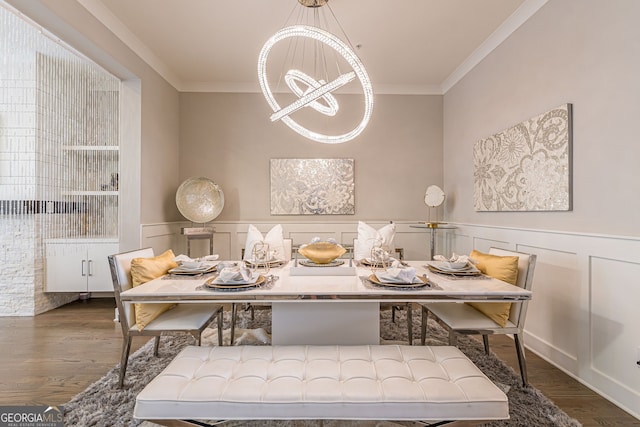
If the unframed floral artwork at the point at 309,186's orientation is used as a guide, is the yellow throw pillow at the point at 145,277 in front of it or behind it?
in front

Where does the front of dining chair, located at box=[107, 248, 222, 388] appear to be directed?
to the viewer's right

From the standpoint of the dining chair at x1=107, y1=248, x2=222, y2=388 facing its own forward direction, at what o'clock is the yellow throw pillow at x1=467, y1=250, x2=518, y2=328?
The yellow throw pillow is roughly at 1 o'clock from the dining chair.

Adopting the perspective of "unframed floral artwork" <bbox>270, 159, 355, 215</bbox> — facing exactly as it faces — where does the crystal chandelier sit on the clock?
The crystal chandelier is roughly at 12 o'clock from the unframed floral artwork.

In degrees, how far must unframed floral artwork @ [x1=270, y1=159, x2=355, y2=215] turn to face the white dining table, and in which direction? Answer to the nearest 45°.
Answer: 0° — it already faces it

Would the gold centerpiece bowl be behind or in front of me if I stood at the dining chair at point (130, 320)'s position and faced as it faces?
in front

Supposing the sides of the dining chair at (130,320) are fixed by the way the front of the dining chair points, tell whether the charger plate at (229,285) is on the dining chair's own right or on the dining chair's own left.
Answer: on the dining chair's own right

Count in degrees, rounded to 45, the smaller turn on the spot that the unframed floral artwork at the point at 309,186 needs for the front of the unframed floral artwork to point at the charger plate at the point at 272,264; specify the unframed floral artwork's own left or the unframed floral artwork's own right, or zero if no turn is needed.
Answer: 0° — it already faces it

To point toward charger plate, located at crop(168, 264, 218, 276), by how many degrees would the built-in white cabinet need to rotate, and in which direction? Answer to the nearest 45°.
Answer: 0° — it already faces it

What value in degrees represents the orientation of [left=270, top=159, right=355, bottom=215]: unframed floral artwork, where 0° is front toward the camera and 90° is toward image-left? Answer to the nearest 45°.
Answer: approximately 0°

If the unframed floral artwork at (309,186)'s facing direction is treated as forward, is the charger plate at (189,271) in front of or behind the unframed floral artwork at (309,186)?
in front
